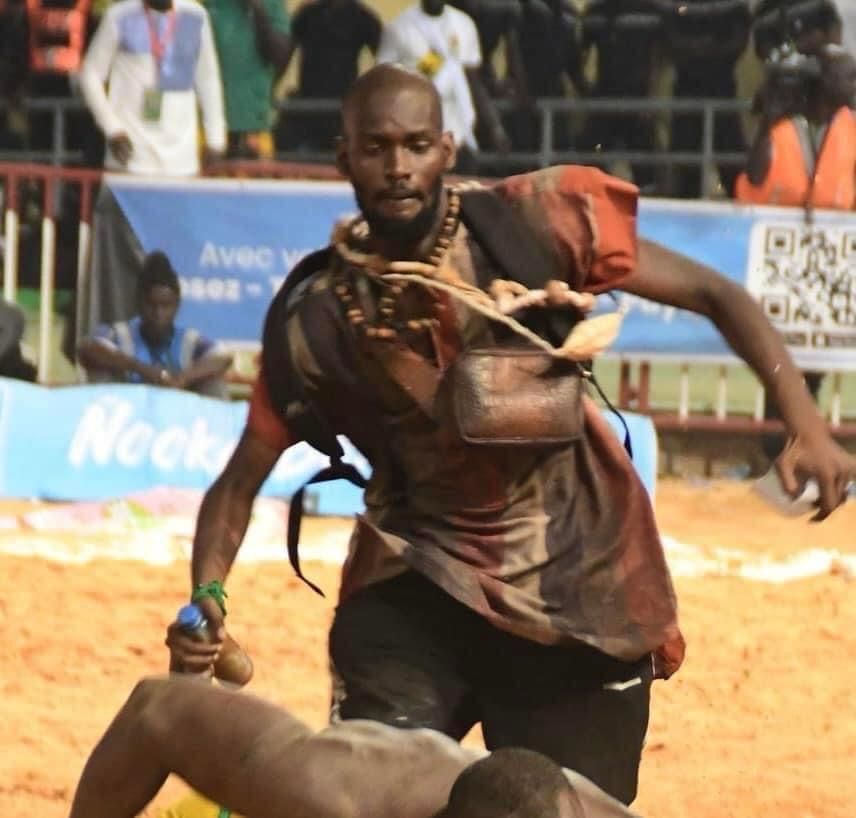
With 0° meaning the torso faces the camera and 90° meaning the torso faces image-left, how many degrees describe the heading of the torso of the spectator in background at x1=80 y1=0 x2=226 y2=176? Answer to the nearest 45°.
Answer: approximately 0°

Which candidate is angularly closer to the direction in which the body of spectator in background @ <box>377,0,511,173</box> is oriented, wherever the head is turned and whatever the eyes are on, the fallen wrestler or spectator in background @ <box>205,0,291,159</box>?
the fallen wrestler

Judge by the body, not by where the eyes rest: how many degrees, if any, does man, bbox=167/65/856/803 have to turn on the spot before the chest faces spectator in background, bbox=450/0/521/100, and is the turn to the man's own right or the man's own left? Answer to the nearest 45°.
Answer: approximately 180°

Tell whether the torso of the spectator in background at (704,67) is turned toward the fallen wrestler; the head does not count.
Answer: yes

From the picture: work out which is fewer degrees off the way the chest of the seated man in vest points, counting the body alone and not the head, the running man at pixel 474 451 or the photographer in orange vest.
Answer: the running man

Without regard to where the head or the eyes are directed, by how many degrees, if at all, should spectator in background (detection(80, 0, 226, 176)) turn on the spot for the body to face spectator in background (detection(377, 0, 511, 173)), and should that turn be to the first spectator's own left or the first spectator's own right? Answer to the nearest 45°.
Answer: approximately 90° to the first spectator's own left

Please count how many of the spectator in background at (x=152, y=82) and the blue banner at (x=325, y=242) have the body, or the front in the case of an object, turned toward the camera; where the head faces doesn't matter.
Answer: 2

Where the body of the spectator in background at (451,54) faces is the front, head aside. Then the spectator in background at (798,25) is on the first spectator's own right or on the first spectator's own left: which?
on the first spectator's own left
